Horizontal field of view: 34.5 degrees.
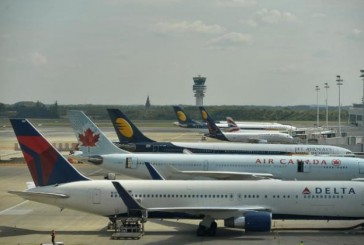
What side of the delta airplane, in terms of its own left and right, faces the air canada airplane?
left

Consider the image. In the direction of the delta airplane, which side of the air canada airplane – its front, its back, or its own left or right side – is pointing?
right

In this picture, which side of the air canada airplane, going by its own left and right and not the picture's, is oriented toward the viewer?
right

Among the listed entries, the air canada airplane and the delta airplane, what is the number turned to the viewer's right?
2

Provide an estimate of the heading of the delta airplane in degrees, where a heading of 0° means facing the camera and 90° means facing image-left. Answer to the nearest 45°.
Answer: approximately 270°
